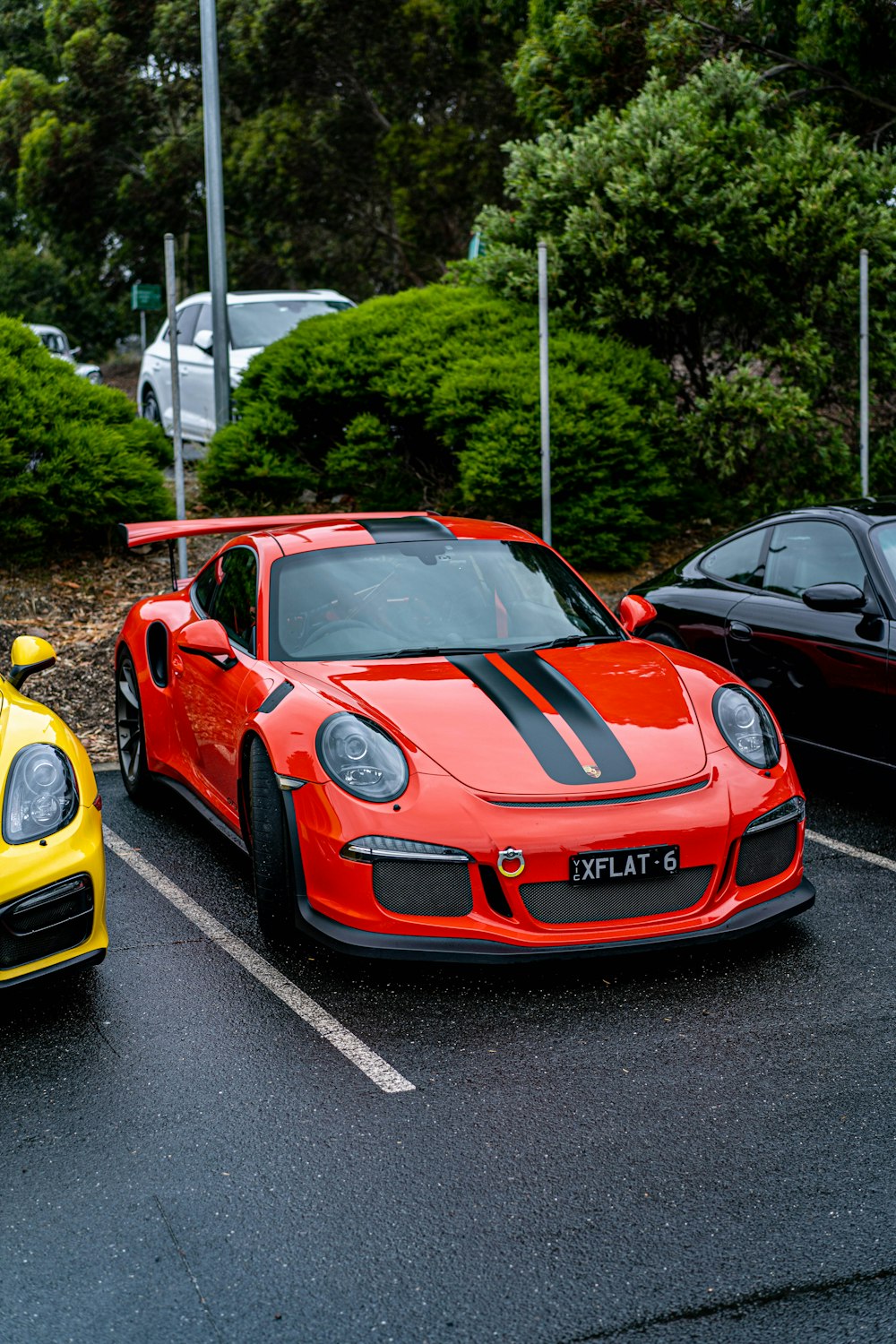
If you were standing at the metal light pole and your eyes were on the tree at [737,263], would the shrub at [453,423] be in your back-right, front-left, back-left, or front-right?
front-right

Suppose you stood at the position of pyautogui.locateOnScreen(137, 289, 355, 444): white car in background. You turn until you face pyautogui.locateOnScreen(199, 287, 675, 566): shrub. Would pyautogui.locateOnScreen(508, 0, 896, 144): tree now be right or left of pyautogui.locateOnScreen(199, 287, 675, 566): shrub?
left

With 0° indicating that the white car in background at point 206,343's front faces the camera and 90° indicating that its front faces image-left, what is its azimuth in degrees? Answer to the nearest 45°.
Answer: approximately 315°

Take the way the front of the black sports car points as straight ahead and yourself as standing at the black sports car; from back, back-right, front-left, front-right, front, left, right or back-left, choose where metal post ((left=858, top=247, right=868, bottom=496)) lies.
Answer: back-left

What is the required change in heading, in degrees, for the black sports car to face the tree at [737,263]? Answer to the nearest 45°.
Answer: approximately 135° to its left

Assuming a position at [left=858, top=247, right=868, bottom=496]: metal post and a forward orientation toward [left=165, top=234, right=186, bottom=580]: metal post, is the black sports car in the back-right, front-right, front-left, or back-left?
front-left

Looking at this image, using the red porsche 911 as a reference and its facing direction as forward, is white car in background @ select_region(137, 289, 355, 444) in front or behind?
behind

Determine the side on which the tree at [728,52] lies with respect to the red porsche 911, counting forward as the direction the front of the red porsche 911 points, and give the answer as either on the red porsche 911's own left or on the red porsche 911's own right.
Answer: on the red porsche 911's own left

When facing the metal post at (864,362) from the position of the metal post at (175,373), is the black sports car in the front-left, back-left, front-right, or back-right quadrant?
front-right

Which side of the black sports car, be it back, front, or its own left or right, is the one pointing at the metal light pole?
back

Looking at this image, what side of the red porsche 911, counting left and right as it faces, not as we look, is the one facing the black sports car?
left

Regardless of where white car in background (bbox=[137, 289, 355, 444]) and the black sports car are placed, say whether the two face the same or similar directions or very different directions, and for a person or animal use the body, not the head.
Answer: same or similar directions

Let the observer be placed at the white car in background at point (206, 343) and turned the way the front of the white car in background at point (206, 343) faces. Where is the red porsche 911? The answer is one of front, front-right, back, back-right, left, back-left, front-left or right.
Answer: front-right

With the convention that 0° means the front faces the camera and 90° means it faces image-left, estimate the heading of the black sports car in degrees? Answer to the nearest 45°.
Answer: approximately 315°
